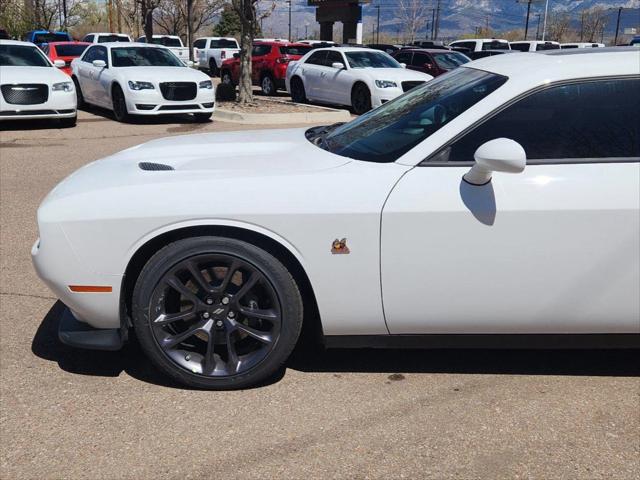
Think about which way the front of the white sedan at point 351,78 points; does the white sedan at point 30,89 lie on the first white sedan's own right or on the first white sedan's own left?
on the first white sedan's own right

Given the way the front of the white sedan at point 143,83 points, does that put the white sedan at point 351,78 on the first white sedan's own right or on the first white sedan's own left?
on the first white sedan's own left

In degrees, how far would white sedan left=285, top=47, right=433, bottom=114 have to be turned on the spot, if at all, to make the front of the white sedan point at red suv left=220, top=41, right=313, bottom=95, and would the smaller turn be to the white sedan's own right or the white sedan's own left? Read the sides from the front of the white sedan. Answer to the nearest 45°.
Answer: approximately 180°

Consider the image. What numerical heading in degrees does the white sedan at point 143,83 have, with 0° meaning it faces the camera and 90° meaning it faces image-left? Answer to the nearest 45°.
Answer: approximately 315°

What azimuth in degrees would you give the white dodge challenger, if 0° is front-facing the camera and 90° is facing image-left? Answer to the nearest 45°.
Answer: approximately 90°

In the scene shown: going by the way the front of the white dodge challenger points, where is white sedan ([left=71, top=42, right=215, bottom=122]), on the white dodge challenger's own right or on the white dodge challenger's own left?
on the white dodge challenger's own right

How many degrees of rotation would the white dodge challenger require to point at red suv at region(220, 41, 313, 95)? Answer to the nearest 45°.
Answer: approximately 90° to its right

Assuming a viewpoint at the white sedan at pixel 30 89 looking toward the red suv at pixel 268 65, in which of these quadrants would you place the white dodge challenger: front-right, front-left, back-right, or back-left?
back-right

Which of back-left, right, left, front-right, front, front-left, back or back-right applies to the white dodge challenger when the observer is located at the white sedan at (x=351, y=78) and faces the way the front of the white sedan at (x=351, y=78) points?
front-right

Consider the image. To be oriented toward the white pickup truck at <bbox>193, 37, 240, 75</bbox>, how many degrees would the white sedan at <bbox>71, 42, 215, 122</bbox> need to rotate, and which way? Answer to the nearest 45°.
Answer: approximately 135° to its left

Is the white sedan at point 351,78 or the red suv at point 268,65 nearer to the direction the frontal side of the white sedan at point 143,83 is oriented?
the white sedan

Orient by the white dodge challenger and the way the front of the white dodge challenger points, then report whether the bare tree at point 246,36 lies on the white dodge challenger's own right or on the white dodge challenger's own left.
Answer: on the white dodge challenger's own right

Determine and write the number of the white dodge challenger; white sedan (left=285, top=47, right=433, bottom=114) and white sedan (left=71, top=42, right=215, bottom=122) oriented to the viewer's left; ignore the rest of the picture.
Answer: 1
